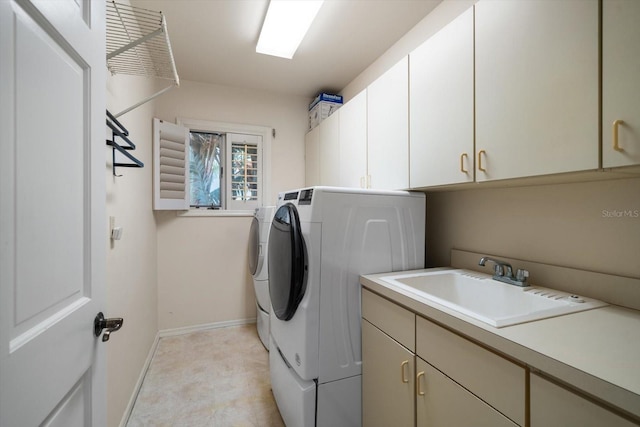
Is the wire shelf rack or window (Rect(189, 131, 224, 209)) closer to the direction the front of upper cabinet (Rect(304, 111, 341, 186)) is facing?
the window

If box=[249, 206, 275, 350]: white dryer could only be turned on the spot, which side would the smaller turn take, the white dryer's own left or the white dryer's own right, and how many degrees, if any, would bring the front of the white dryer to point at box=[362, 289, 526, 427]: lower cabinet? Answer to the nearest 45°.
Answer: approximately 90° to the white dryer's own left

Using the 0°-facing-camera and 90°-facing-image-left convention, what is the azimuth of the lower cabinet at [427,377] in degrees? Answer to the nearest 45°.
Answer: approximately 45°

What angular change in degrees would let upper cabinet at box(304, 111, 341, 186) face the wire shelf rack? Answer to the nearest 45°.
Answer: approximately 45° to its left

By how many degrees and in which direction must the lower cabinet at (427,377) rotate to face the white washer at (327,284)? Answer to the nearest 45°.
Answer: approximately 45° to its right

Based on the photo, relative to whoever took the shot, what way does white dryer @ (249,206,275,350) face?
facing to the left of the viewer

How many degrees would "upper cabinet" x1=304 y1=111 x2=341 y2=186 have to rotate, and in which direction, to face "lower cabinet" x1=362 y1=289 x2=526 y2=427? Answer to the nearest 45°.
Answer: approximately 90° to its left

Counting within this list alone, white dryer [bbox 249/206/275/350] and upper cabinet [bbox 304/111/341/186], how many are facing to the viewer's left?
2

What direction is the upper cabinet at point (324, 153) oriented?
to the viewer's left

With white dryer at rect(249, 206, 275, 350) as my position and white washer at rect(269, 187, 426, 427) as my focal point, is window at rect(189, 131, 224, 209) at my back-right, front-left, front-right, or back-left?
back-right

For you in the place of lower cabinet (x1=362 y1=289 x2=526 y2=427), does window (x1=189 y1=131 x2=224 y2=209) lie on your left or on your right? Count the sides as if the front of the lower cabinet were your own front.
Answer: on your right
